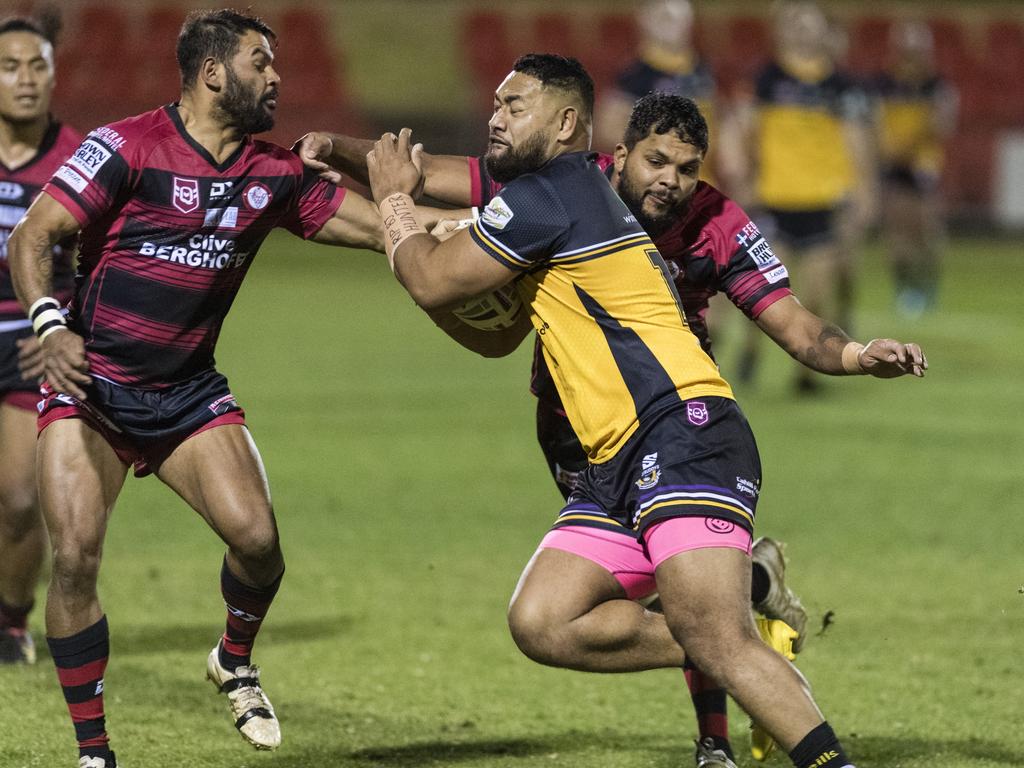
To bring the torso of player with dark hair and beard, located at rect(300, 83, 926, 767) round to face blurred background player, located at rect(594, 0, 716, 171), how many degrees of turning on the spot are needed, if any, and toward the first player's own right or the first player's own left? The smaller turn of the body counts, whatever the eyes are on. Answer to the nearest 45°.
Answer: approximately 135° to the first player's own right

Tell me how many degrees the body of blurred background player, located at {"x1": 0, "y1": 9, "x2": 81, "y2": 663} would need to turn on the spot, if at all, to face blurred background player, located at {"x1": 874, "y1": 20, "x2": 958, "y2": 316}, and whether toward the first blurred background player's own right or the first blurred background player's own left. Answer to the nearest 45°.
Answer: approximately 135° to the first blurred background player's own left

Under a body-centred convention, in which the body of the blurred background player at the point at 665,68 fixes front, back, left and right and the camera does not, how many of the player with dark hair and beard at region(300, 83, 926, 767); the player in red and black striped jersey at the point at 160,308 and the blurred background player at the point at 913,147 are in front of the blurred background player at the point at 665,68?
2

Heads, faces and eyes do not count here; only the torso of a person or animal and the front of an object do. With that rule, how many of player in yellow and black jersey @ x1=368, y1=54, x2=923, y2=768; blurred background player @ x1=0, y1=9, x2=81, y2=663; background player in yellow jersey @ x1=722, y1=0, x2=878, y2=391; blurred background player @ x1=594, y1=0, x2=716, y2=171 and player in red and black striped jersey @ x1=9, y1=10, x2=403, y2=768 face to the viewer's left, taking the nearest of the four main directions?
1

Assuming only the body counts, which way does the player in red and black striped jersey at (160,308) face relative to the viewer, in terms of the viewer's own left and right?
facing the viewer and to the right of the viewer

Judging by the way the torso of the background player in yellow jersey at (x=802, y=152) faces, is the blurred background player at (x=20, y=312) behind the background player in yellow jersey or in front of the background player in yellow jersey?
in front

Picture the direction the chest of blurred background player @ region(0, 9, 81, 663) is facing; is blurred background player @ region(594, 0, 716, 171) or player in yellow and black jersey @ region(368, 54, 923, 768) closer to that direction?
the player in yellow and black jersey

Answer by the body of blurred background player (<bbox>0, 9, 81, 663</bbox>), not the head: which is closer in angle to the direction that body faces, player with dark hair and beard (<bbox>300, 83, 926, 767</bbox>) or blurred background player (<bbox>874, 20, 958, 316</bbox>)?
the player with dark hair and beard

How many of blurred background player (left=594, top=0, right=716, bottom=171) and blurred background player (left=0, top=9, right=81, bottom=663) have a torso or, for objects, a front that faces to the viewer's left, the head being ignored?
0

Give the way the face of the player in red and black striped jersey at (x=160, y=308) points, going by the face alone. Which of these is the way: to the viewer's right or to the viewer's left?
to the viewer's right

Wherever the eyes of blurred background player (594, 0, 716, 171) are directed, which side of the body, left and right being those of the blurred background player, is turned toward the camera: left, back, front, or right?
front

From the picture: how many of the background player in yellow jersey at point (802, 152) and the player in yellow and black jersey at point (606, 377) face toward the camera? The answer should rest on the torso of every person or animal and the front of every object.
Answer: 1

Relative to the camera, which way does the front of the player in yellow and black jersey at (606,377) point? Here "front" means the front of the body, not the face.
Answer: to the viewer's left

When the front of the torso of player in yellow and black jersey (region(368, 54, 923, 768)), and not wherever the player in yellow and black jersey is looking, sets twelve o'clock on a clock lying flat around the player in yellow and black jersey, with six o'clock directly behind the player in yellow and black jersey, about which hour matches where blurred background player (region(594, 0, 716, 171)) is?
The blurred background player is roughly at 3 o'clock from the player in yellow and black jersey.

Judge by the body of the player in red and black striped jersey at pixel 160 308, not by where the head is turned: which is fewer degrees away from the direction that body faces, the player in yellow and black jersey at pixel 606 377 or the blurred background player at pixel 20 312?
the player in yellow and black jersey

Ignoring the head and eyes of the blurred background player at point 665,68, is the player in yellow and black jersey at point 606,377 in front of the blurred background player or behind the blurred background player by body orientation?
in front
